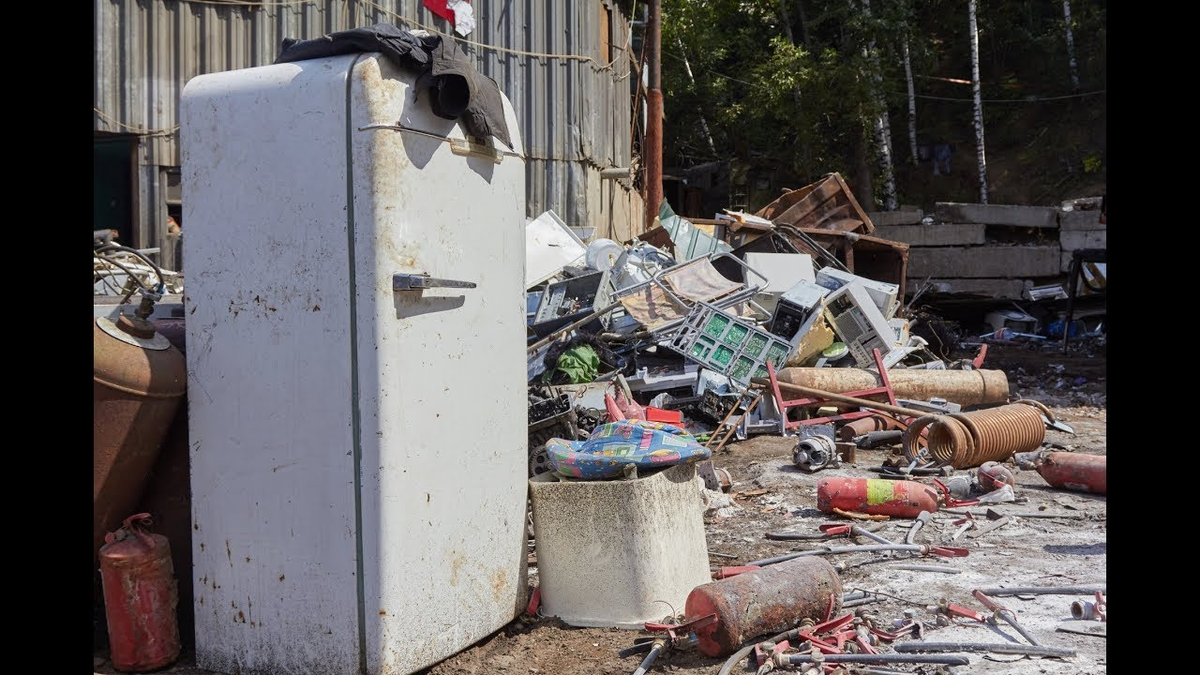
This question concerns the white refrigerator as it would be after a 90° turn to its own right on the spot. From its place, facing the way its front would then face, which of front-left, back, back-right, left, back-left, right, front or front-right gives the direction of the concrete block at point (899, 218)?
back

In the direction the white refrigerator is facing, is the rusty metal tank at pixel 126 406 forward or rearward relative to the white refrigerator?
rearward

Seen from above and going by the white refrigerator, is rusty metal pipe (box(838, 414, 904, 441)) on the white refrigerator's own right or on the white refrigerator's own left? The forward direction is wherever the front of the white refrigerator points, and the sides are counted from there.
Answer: on the white refrigerator's own left

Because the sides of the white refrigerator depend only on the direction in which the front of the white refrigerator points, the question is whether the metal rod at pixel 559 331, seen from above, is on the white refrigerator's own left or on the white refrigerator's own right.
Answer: on the white refrigerator's own left

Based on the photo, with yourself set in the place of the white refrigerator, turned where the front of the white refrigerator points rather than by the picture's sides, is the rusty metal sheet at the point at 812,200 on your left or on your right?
on your left

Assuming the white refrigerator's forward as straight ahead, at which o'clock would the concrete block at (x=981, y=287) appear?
The concrete block is roughly at 9 o'clock from the white refrigerator.

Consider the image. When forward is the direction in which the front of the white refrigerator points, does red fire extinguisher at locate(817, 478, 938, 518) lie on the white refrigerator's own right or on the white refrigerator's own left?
on the white refrigerator's own left

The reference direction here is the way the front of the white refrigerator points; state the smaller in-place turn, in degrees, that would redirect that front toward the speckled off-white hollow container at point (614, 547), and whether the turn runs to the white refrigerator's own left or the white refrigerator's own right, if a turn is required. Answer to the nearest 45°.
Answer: approximately 45° to the white refrigerator's own left

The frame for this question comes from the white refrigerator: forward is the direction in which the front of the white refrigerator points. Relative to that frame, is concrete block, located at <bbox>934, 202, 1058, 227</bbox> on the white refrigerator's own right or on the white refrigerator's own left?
on the white refrigerator's own left

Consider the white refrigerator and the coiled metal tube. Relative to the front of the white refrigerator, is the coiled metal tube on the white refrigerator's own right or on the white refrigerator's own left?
on the white refrigerator's own left

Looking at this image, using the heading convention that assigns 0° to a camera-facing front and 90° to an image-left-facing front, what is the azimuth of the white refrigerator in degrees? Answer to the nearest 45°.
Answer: approximately 315°

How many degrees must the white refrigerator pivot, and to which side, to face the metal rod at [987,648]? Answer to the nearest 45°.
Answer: approximately 45° to its left

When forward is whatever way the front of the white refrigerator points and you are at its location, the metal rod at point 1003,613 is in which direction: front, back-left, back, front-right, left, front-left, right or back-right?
front-left

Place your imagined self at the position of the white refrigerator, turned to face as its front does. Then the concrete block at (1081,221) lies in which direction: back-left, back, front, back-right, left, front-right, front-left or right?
left

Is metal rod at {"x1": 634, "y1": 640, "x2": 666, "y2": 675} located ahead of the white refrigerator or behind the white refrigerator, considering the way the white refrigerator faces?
ahead
